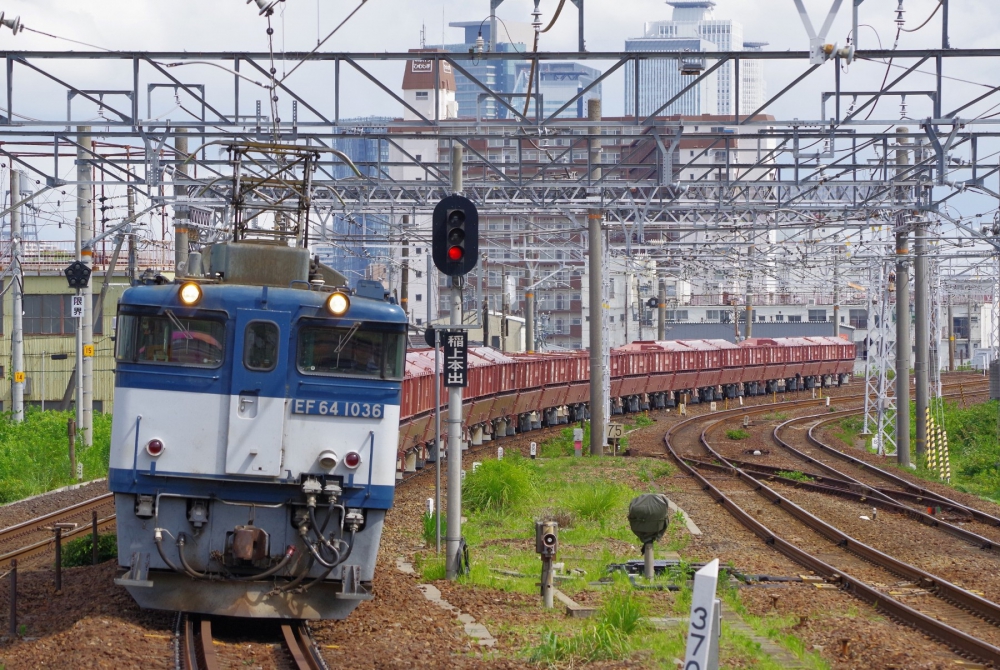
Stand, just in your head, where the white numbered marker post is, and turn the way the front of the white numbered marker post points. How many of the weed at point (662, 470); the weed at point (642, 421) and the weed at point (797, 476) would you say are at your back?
3

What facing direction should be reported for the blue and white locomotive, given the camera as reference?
facing the viewer

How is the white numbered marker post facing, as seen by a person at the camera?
facing the viewer

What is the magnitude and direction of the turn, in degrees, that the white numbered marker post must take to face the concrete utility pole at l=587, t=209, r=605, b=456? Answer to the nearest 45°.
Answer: approximately 180°

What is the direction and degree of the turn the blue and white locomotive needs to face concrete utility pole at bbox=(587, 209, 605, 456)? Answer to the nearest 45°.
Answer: approximately 135° to its left

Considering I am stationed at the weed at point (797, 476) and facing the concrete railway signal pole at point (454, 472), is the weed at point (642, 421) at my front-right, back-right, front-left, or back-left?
back-right

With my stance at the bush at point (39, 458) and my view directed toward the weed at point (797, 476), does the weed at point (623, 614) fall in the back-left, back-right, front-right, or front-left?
front-right

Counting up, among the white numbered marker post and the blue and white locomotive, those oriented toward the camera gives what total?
2

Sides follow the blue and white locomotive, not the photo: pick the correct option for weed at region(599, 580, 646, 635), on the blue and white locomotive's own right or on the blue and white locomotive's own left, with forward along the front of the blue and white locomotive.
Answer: on the blue and white locomotive's own left
